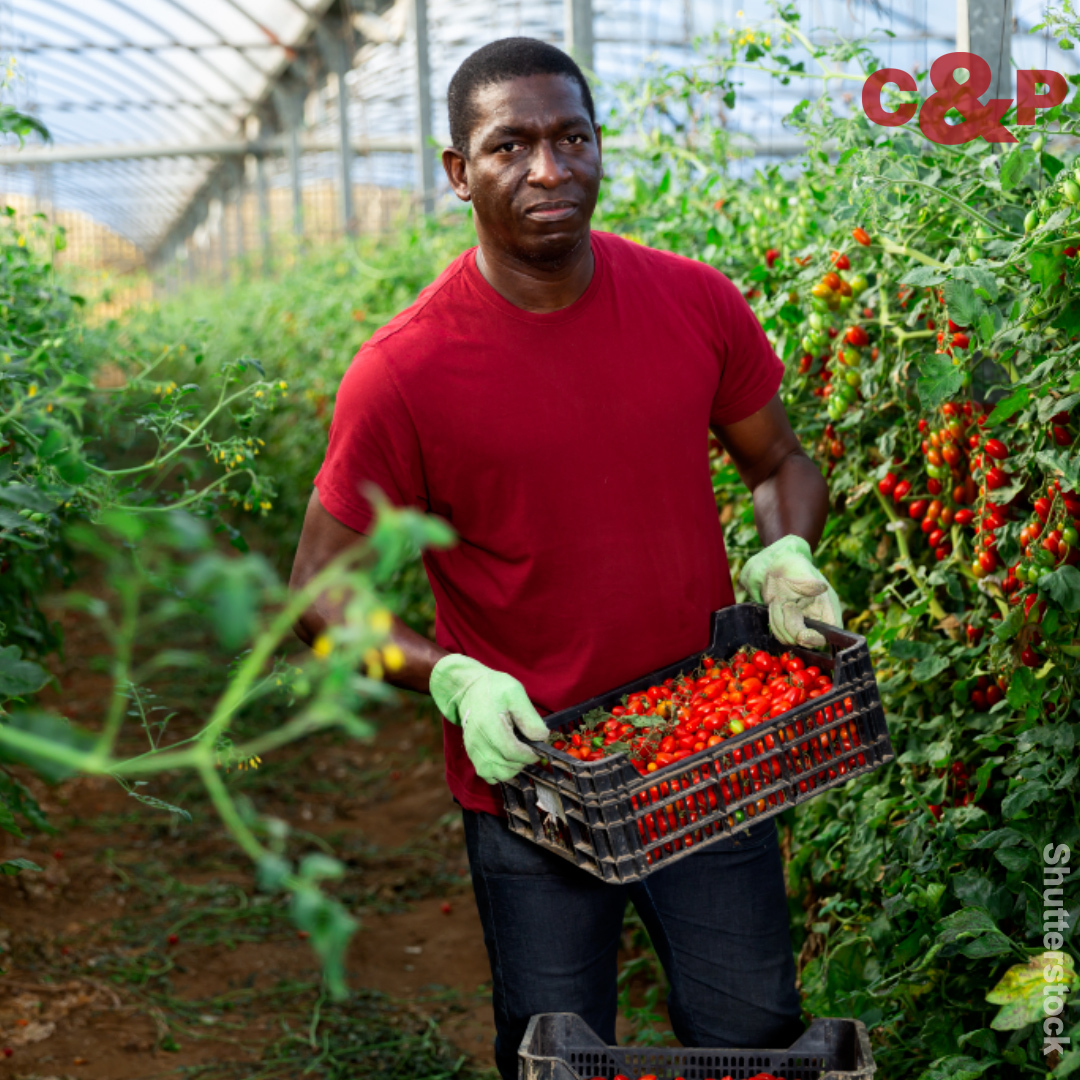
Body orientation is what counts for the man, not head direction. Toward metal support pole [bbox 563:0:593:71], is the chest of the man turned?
no

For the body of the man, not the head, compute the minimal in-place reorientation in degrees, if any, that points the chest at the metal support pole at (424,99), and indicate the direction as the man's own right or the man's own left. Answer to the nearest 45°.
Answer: approximately 135° to the man's own left

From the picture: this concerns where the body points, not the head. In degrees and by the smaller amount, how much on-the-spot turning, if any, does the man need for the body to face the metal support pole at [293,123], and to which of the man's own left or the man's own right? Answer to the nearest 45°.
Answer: approximately 135° to the man's own left

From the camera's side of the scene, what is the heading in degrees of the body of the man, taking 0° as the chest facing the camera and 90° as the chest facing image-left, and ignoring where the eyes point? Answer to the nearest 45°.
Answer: approximately 315°

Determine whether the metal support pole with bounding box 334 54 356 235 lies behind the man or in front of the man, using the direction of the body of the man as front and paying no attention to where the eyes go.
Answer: behind

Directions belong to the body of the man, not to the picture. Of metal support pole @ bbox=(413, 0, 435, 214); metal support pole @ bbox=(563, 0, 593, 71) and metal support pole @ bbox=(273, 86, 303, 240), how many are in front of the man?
0
